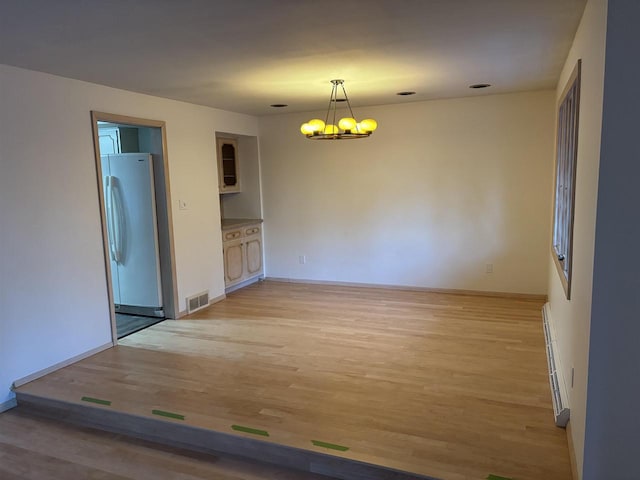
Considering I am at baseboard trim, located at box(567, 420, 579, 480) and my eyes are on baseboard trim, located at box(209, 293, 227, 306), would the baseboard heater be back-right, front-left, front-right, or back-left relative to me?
front-right

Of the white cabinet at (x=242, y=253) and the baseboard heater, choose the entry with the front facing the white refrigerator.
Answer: the baseboard heater

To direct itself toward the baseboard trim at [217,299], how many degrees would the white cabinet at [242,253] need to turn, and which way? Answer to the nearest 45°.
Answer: approximately 90° to its right

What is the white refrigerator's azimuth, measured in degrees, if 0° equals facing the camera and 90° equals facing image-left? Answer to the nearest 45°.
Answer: approximately 0°

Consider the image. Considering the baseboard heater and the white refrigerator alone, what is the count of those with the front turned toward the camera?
1

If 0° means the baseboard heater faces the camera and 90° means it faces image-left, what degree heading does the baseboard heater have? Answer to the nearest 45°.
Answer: approximately 90°

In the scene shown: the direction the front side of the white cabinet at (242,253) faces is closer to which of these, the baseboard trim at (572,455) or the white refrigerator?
the baseboard trim

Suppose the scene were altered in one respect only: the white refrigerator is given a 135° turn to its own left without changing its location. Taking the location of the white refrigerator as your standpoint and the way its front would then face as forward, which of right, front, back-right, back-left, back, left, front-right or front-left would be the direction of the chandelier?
right

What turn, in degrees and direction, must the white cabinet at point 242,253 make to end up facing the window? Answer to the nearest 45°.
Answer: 0° — it already faces it

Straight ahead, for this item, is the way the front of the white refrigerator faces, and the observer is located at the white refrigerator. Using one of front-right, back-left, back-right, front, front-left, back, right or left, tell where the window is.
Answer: front-left

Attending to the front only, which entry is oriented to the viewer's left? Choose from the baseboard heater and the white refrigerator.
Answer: the baseboard heater

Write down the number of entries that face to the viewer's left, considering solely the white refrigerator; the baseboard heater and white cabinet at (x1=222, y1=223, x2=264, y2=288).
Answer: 1

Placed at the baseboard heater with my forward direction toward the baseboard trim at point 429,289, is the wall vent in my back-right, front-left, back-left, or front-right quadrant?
front-left

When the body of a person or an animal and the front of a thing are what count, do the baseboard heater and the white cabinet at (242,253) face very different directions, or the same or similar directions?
very different directions
